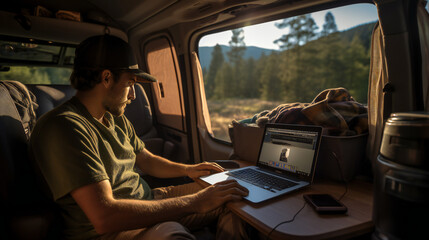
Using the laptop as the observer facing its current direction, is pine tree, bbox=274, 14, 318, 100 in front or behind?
behind

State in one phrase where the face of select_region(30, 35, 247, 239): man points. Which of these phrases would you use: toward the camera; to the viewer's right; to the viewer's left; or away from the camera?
to the viewer's right

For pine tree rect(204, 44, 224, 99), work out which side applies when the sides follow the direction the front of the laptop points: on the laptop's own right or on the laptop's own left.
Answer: on the laptop's own right

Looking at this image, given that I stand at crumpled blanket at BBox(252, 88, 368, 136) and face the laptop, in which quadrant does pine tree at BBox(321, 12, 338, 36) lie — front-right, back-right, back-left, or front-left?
back-right

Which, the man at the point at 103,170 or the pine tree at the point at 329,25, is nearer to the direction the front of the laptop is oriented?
the man

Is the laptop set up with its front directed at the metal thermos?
no

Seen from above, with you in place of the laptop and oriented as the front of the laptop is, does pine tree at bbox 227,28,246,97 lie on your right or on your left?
on your right

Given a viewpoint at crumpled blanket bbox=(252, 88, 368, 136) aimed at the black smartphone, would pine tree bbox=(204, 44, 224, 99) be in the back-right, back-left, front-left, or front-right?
back-right

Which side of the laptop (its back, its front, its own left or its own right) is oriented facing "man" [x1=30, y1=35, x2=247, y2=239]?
front

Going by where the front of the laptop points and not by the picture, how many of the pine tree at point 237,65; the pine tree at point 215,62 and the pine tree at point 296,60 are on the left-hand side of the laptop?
0

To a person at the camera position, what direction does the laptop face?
facing the viewer and to the left of the viewer

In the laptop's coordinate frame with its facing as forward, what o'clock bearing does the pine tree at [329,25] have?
The pine tree is roughly at 5 o'clock from the laptop.

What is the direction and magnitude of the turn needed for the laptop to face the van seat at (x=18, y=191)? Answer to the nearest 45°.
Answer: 0° — it already faces it
